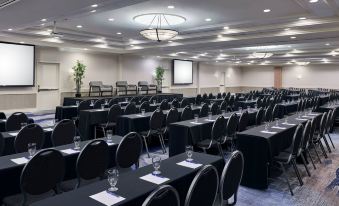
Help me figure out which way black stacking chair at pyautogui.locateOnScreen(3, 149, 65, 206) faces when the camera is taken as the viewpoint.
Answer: facing away from the viewer and to the left of the viewer

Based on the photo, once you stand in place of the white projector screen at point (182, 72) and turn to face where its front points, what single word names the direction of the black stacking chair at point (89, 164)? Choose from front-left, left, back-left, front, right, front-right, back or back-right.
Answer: front-right

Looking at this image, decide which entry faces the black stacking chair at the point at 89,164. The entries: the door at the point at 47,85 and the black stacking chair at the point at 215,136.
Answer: the door

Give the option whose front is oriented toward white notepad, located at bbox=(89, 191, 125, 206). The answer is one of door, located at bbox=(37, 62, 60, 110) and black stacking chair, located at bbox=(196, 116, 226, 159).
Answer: the door

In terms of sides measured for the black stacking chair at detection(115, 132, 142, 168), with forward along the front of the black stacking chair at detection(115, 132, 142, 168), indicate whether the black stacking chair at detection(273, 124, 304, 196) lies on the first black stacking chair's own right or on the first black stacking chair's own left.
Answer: on the first black stacking chair's own right

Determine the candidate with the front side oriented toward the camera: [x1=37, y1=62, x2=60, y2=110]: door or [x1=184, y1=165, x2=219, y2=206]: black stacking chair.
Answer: the door

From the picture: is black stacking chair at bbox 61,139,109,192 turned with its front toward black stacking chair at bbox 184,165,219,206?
no

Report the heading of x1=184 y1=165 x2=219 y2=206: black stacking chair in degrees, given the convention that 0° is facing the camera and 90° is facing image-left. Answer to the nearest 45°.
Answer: approximately 135°

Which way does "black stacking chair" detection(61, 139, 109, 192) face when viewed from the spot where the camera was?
facing away from the viewer and to the left of the viewer

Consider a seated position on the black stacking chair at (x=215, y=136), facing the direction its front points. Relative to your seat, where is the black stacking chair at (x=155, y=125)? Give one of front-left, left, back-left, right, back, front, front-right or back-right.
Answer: front

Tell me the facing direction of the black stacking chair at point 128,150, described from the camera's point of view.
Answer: facing away from the viewer and to the left of the viewer

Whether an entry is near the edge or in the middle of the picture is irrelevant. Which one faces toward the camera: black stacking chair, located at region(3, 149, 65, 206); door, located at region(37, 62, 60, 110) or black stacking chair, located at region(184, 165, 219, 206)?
the door

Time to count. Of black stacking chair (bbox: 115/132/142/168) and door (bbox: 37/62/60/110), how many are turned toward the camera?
1

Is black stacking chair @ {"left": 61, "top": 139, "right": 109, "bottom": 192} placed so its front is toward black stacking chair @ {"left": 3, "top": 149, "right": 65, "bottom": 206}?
no

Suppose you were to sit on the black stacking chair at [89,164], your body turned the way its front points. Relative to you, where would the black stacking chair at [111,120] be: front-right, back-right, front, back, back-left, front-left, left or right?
front-right

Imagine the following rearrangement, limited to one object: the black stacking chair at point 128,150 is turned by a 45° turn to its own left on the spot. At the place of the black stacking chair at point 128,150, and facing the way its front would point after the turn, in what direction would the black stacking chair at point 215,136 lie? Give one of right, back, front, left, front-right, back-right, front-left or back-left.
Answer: back-right

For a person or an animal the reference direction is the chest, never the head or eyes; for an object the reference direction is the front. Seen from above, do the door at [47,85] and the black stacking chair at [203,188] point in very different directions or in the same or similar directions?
very different directions

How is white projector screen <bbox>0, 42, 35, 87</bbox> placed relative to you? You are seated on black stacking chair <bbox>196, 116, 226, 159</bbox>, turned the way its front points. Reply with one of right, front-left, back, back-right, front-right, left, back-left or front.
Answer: front

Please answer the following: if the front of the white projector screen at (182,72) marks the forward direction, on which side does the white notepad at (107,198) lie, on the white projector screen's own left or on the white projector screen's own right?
on the white projector screen's own right

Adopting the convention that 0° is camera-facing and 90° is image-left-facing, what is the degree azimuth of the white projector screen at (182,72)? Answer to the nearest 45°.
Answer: approximately 315°
